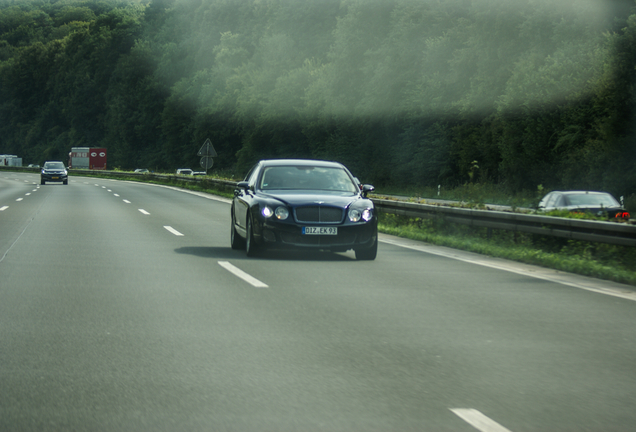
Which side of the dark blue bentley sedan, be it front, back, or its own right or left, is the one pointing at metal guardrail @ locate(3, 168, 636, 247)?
left

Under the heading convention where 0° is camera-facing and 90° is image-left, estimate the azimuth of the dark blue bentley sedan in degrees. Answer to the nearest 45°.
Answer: approximately 0°
